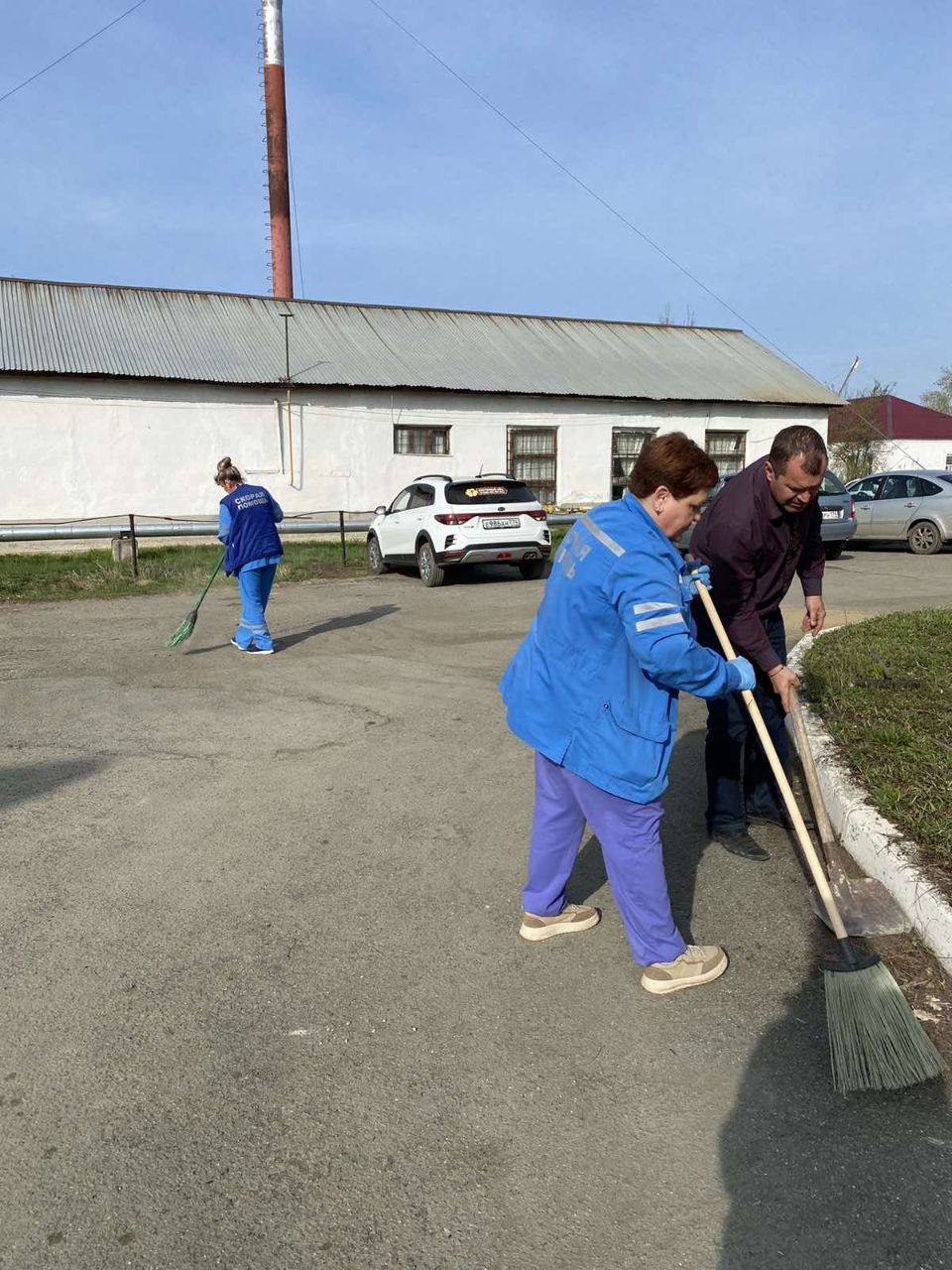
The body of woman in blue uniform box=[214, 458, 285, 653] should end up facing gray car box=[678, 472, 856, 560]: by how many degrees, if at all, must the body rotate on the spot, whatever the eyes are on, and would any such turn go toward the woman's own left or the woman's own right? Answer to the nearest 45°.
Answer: approximately 90° to the woman's own right

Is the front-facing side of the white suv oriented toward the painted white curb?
no

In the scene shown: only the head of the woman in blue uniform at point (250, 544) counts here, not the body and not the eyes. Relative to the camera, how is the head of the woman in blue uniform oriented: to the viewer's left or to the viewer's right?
to the viewer's left

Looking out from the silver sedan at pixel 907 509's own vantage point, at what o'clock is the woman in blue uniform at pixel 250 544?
The woman in blue uniform is roughly at 10 o'clock from the silver sedan.

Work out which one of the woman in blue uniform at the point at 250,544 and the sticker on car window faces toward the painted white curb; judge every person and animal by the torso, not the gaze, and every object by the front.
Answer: the sticker on car window

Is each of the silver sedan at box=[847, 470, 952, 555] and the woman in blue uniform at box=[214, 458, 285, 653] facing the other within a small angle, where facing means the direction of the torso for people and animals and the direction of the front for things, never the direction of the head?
no

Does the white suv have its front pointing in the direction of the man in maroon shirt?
no

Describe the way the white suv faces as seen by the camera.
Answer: facing away from the viewer and to the left of the viewer

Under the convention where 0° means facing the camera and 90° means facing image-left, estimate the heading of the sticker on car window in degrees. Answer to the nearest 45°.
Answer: approximately 0°

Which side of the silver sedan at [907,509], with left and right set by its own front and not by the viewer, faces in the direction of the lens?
left

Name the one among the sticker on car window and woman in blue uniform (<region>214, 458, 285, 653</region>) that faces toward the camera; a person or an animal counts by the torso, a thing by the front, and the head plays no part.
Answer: the sticker on car window

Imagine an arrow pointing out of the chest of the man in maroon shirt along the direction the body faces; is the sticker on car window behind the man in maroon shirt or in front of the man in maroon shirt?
behind

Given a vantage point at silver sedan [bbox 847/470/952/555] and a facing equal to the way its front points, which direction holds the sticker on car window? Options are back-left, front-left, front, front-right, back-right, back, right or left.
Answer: front-left

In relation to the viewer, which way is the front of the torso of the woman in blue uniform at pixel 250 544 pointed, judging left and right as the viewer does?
facing away from the viewer and to the left of the viewer

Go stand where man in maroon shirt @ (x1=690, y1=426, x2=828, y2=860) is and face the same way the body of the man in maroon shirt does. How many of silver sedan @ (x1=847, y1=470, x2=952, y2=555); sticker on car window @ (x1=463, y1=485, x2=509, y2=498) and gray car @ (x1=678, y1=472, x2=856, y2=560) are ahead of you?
0

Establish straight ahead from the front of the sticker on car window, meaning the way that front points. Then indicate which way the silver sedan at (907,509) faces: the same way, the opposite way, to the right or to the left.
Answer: to the right

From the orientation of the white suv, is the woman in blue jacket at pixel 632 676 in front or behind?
behind
